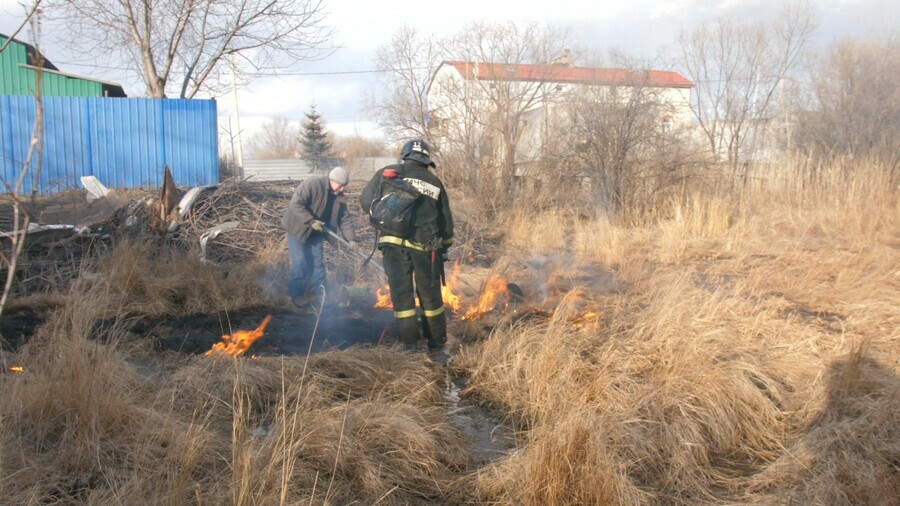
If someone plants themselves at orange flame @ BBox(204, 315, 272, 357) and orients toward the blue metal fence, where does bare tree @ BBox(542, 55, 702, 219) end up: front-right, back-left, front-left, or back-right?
front-right

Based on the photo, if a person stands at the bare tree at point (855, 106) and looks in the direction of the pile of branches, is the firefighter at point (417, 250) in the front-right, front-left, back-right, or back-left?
front-left

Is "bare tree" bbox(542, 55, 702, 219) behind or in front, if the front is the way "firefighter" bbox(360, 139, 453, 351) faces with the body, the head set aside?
in front

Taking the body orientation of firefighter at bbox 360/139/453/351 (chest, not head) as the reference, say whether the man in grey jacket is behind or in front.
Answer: in front

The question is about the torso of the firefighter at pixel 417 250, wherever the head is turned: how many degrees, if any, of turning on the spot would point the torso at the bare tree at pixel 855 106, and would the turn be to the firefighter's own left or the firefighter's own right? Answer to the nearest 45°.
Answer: approximately 45° to the firefighter's own right

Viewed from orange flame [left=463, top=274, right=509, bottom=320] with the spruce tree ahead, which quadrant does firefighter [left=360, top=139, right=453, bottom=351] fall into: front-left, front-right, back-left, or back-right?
back-left

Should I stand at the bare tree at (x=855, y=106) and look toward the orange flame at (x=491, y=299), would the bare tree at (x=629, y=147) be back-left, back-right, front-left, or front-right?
front-right

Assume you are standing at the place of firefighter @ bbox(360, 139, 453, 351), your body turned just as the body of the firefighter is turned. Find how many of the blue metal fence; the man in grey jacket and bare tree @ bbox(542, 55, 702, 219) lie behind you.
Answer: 0

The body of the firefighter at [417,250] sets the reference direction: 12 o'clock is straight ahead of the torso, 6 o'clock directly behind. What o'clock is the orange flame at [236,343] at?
The orange flame is roughly at 9 o'clock from the firefighter.

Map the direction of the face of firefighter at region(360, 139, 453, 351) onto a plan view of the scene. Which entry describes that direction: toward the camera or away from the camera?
away from the camera

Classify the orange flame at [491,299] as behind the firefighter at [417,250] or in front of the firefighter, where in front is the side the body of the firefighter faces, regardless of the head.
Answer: in front

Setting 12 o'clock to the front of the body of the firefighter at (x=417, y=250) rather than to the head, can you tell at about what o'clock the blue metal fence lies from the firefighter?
The blue metal fence is roughly at 11 o'clock from the firefighter.

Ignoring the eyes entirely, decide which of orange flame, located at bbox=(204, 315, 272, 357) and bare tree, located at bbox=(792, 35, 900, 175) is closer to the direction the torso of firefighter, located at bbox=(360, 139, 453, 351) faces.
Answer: the bare tree

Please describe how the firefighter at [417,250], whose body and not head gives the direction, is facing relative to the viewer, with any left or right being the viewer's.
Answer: facing away from the viewer
